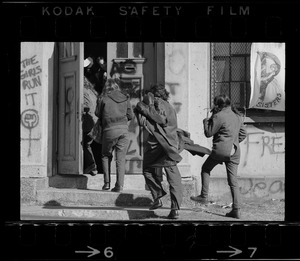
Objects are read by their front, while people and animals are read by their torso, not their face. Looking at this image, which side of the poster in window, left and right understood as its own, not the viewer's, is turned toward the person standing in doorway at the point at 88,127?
right

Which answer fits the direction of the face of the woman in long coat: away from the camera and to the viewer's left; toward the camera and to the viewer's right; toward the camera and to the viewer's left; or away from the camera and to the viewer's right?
away from the camera and to the viewer's left

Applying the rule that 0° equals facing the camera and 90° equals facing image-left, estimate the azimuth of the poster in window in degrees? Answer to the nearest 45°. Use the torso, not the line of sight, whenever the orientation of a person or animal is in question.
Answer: approximately 0°
